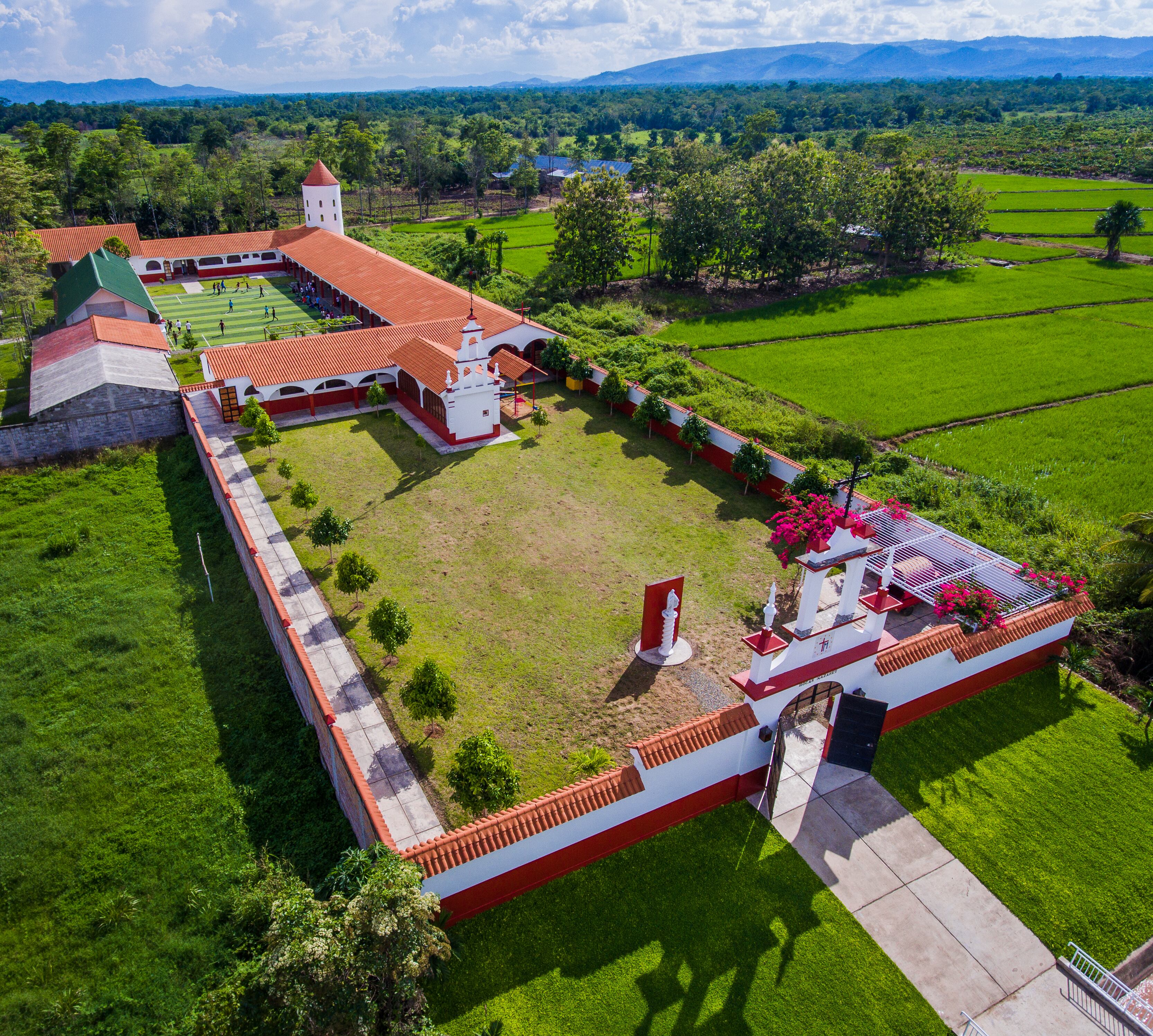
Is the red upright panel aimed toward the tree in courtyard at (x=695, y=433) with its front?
no

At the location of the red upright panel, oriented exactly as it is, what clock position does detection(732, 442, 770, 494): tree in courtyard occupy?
The tree in courtyard is roughly at 8 o'clock from the red upright panel.

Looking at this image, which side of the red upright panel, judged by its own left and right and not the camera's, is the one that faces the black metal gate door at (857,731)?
front

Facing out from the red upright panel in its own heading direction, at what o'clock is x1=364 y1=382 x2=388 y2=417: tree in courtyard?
The tree in courtyard is roughly at 6 o'clock from the red upright panel.

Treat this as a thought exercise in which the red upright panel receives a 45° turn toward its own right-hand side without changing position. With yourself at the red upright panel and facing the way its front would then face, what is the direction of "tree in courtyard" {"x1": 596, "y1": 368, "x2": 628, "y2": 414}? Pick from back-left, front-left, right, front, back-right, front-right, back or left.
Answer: back

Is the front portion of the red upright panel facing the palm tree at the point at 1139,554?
no

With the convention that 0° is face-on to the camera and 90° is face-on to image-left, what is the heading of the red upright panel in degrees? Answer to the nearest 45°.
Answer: approximately 315°

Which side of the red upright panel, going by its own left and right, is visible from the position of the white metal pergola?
left

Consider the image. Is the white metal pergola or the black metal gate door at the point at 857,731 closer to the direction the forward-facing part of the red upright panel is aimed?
the black metal gate door

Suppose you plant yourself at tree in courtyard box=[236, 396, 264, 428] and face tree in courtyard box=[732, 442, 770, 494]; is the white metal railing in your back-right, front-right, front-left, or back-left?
front-right

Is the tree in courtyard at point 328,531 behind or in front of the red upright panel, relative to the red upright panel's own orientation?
behind

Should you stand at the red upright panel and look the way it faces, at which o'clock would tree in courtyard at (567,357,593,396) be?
The tree in courtyard is roughly at 7 o'clock from the red upright panel.

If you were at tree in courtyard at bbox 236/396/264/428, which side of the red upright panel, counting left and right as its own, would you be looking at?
back

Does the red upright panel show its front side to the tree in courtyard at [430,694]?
no

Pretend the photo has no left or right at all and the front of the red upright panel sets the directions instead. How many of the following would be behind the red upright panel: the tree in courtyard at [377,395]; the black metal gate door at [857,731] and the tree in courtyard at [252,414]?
2

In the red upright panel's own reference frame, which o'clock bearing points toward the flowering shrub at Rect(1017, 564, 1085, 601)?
The flowering shrub is roughly at 10 o'clock from the red upright panel.

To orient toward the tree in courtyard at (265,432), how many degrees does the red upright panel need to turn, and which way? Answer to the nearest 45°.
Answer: approximately 180°

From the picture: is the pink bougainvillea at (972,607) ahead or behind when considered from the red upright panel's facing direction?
ahead
